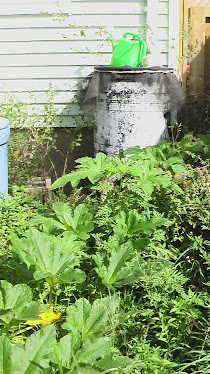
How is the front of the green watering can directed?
to the viewer's left

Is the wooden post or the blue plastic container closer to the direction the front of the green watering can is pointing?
the blue plastic container

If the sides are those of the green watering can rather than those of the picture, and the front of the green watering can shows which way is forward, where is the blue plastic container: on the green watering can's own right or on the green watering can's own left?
on the green watering can's own left

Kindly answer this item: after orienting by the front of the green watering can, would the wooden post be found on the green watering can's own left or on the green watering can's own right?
on the green watering can's own right
